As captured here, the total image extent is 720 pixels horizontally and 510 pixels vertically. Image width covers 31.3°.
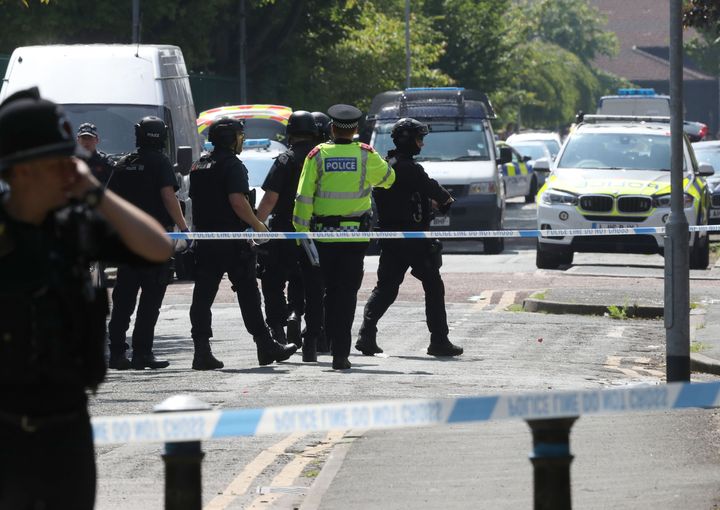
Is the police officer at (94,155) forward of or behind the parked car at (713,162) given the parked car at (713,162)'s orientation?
forward

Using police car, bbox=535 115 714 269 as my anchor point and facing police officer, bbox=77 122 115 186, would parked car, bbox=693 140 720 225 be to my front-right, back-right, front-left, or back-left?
back-right

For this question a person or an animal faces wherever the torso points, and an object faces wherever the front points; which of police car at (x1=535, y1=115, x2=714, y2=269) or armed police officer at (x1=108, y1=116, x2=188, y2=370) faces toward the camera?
the police car

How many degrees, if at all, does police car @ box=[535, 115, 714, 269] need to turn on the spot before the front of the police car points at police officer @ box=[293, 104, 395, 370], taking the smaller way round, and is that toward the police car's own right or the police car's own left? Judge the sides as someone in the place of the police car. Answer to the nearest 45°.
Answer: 0° — it already faces them

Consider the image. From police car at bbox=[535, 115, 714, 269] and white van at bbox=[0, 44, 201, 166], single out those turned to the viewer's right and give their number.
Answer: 0

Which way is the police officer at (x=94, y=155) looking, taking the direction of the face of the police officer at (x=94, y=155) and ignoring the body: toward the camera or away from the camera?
toward the camera

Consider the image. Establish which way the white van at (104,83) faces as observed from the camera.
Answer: facing the viewer

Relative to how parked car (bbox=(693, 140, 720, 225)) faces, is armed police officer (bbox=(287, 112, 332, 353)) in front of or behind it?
in front
